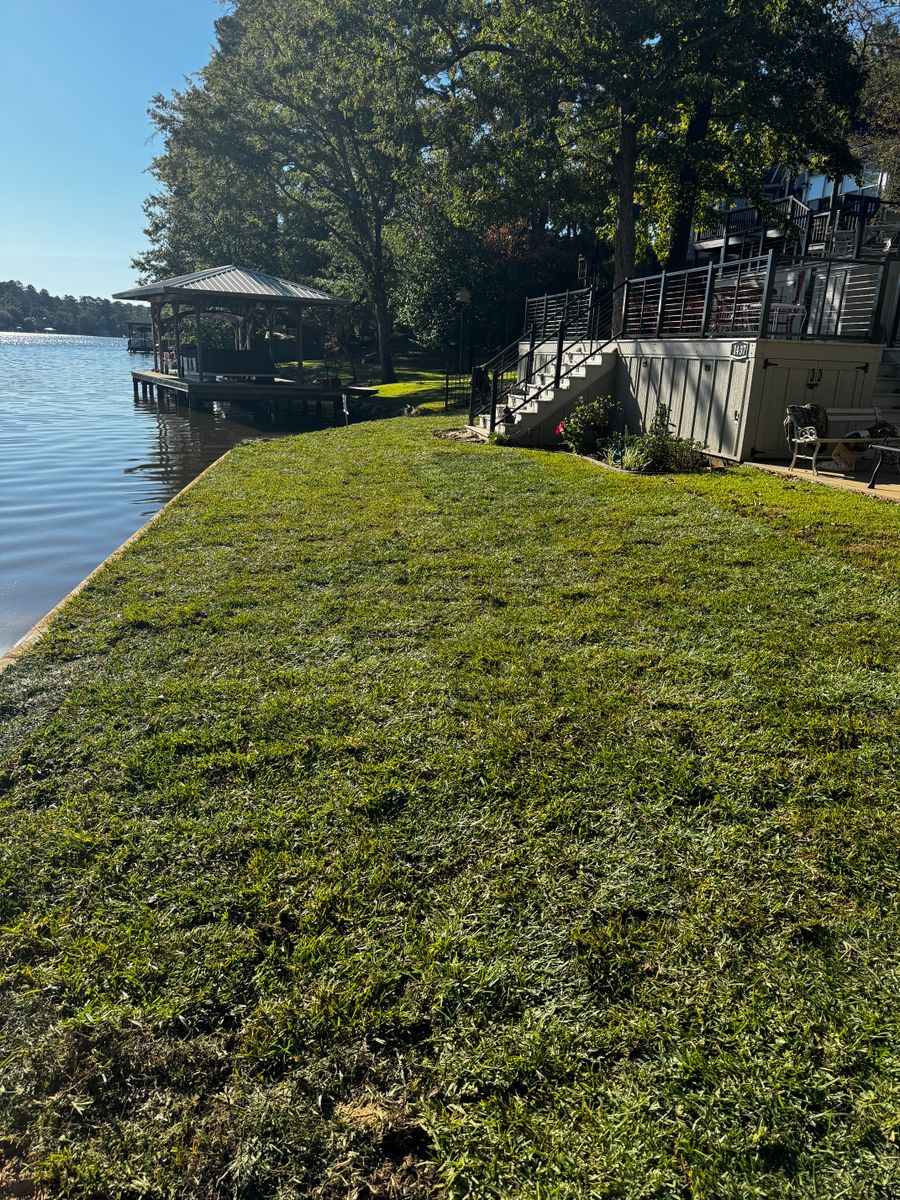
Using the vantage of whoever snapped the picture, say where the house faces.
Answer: facing the viewer and to the left of the viewer

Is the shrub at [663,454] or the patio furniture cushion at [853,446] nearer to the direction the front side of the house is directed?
the shrub

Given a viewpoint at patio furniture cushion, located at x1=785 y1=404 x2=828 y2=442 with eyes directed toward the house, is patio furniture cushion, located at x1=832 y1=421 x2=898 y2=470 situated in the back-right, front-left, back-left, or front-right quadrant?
back-right
